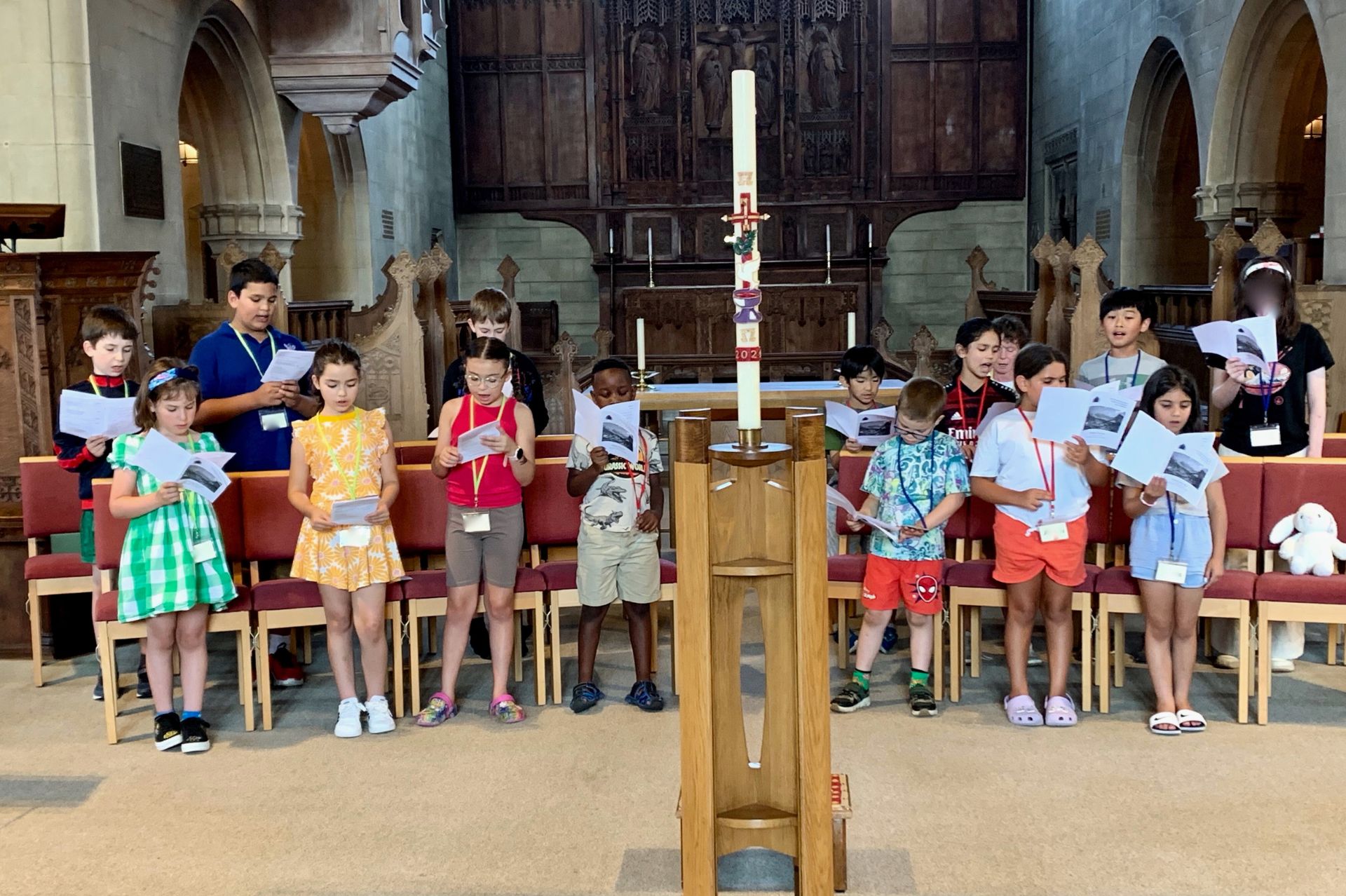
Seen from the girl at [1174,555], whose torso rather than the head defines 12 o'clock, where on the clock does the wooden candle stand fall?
The wooden candle stand is roughly at 1 o'clock from the girl.

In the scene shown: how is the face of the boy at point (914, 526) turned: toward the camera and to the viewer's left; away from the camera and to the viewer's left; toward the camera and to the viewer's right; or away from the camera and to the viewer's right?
toward the camera and to the viewer's left

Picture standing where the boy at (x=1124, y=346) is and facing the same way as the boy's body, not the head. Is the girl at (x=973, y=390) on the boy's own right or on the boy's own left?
on the boy's own right

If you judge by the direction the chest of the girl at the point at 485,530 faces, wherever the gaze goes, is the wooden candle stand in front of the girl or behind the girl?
in front

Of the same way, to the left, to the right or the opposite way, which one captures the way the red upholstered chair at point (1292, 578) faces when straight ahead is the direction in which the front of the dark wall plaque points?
to the right

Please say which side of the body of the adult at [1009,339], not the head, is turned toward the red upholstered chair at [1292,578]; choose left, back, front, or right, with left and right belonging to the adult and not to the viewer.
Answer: left

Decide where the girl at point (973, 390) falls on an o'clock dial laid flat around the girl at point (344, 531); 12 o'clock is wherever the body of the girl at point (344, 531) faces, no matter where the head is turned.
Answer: the girl at point (973, 390) is roughly at 9 o'clock from the girl at point (344, 531).

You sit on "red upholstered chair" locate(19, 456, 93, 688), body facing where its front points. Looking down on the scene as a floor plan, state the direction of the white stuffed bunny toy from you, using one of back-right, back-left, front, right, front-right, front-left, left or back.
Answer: front-left

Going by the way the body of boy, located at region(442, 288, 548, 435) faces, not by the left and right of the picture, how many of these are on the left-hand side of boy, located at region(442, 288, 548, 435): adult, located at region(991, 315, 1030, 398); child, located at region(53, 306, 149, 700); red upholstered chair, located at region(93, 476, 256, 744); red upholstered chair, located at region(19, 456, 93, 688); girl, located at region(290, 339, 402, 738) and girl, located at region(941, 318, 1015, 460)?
2

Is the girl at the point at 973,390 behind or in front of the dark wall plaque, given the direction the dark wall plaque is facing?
in front

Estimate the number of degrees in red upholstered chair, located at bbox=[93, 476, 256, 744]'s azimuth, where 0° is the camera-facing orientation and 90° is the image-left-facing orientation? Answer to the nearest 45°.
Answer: approximately 0°
